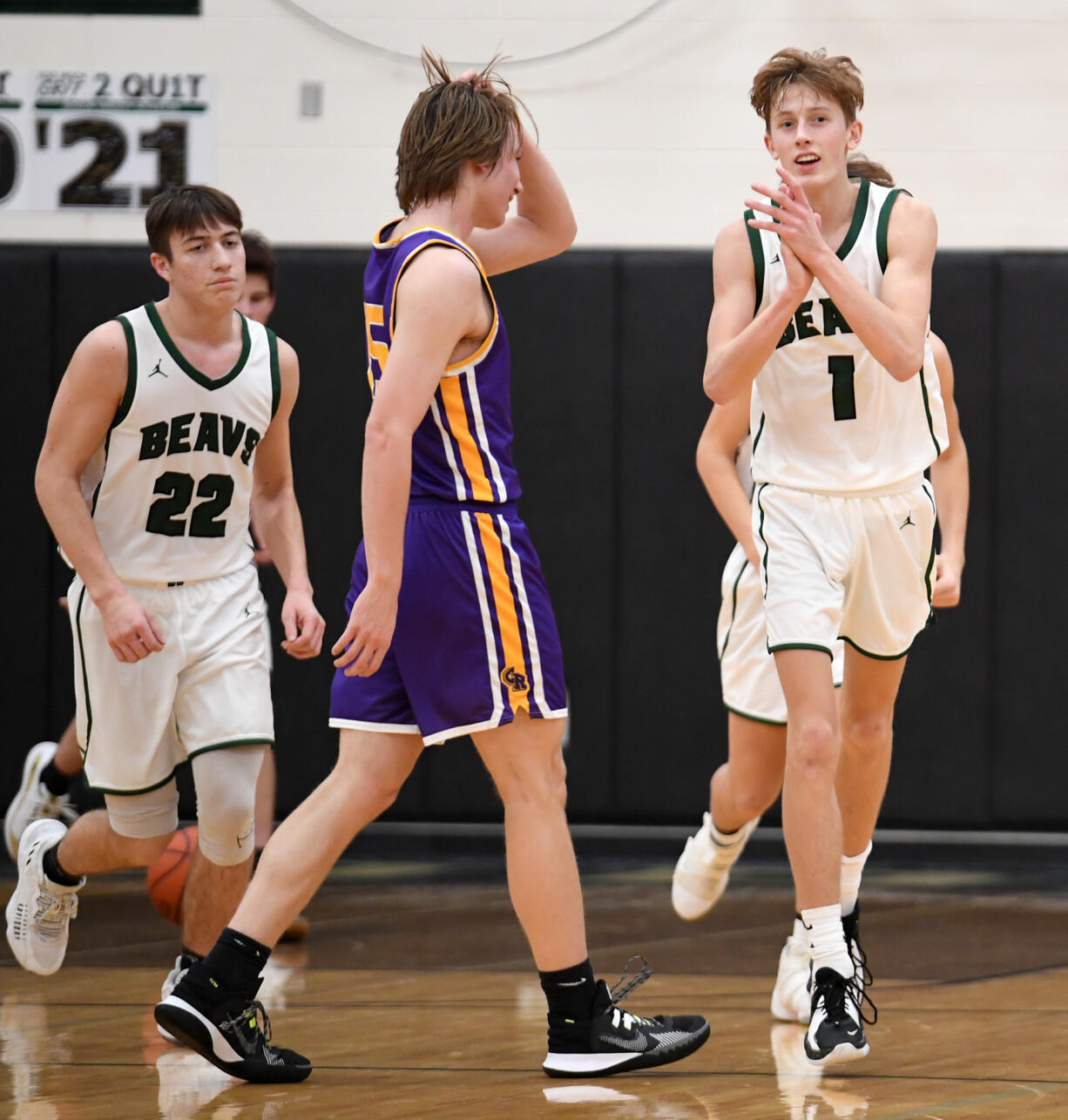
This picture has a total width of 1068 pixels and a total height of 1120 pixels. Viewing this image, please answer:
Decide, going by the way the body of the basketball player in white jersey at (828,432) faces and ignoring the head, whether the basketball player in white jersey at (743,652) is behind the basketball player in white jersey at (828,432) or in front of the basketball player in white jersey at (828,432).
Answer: behind

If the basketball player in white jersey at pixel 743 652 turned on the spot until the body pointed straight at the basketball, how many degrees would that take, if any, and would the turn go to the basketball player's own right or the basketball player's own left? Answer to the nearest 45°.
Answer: approximately 90° to the basketball player's own right

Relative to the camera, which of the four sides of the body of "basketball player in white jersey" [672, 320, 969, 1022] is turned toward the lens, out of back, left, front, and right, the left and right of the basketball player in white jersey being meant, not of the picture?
front

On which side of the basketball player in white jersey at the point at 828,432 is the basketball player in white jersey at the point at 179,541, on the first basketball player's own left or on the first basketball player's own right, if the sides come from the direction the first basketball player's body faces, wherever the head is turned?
on the first basketball player's own right

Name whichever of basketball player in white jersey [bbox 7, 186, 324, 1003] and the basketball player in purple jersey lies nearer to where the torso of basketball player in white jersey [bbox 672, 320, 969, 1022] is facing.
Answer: the basketball player in purple jersey

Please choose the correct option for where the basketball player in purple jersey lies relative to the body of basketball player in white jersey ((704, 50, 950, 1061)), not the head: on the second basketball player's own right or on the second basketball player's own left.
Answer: on the second basketball player's own right

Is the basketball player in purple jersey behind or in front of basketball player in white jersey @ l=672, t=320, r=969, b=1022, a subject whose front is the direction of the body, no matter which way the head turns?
in front

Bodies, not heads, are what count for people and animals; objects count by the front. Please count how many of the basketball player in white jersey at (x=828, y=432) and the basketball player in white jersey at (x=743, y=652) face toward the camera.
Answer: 2

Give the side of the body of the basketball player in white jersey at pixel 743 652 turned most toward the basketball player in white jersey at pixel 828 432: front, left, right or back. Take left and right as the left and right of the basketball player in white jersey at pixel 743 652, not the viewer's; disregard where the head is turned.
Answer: front

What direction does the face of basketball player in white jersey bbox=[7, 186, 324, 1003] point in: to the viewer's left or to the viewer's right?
to the viewer's right

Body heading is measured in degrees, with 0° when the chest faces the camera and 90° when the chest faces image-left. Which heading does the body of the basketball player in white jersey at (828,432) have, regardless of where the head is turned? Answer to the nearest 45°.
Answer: approximately 0°

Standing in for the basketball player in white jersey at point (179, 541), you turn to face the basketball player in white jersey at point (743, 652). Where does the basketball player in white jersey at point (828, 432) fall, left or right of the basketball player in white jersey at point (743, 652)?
right
